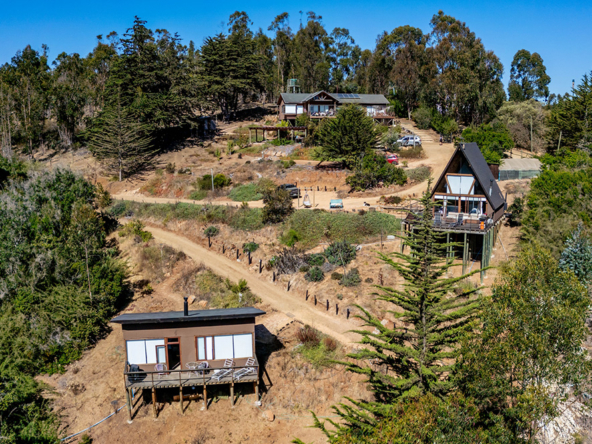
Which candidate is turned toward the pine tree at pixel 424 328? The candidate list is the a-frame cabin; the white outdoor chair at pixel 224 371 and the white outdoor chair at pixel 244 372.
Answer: the a-frame cabin

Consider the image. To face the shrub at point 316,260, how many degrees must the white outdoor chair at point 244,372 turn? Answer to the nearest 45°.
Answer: approximately 180°

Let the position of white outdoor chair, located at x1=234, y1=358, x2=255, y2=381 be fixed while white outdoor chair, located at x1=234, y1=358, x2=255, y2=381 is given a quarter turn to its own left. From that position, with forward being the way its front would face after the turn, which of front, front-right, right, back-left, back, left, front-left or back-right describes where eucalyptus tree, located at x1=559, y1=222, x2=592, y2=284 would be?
front-left

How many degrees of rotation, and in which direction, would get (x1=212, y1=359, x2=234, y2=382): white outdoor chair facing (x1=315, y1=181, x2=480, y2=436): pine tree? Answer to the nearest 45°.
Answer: approximately 90° to its left

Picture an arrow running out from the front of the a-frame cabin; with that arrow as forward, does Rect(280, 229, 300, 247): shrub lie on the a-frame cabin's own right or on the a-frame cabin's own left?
on the a-frame cabin's own right

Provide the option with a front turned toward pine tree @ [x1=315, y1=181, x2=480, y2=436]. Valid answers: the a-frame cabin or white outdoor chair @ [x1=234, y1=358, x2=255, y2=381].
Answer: the a-frame cabin

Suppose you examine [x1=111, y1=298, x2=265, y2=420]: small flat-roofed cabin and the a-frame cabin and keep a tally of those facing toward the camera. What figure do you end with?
2

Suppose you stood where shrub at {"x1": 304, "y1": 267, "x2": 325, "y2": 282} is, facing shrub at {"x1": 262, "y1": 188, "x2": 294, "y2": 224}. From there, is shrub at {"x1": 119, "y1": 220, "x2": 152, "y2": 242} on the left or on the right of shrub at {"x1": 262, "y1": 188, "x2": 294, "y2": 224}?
left

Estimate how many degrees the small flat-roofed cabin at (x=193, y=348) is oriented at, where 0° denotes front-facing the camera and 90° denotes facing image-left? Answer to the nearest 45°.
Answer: approximately 0°

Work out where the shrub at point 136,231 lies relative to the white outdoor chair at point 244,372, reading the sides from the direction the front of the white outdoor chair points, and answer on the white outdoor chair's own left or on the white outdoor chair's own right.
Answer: on the white outdoor chair's own right

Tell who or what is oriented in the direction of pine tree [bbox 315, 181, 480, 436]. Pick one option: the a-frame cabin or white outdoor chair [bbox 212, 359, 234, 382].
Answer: the a-frame cabin

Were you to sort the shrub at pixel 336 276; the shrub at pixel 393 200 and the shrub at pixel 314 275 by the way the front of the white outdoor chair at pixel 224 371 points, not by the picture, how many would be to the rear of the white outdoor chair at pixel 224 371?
3

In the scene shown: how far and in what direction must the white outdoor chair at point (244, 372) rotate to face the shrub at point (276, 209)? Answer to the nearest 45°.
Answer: approximately 135° to its right
